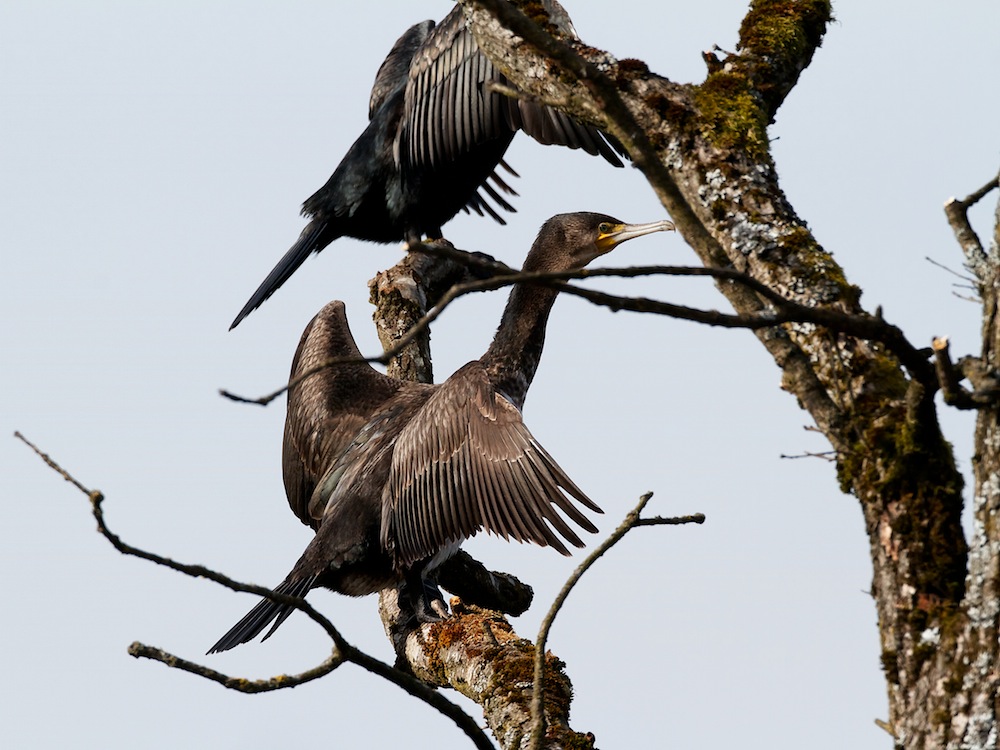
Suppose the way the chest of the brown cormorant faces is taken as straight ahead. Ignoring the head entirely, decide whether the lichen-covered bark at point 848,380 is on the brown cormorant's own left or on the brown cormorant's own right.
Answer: on the brown cormorant's own right

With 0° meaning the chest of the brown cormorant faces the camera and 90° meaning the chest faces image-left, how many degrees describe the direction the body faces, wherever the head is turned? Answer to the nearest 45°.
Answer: approximately 225°
